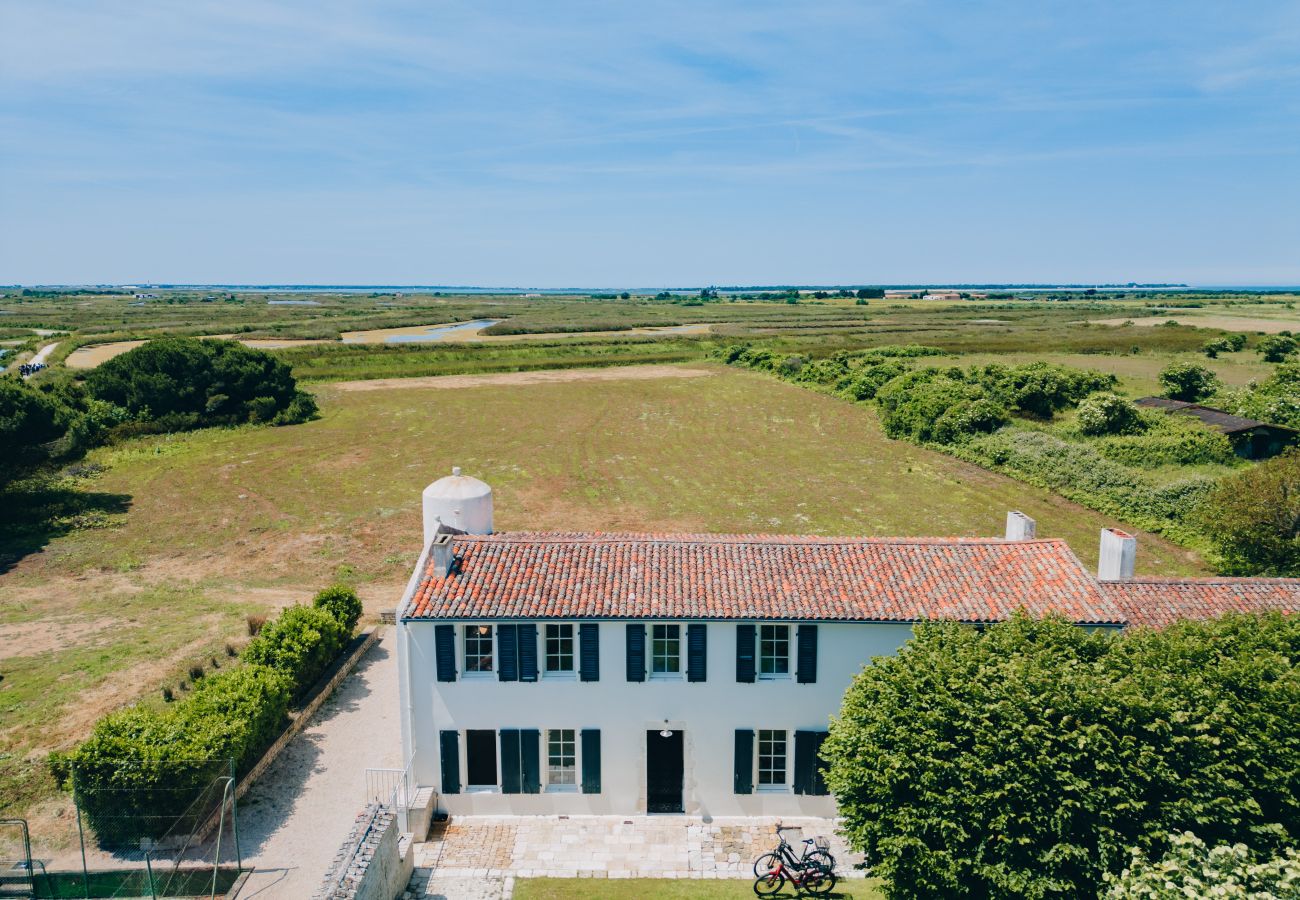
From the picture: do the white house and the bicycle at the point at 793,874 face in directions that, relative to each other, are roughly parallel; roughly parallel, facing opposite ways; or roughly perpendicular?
roughly perpendicular

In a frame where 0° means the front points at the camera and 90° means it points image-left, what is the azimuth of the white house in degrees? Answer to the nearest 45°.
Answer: approximately 0°

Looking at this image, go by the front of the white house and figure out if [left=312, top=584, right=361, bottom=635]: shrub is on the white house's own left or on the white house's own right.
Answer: on the white house's own right

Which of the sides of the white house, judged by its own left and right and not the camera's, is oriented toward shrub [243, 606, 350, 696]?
right

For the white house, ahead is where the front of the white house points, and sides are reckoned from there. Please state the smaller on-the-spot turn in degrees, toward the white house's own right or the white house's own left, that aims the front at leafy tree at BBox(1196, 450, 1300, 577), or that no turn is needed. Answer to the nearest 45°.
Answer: approximately 135° to the white house's own left

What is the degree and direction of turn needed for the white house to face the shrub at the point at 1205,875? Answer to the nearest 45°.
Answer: approximately 45° to its left

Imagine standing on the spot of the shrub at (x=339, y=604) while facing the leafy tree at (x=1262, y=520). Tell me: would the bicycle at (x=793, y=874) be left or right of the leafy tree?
right
